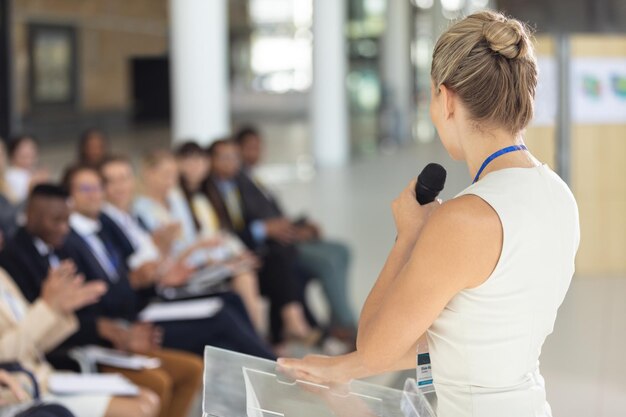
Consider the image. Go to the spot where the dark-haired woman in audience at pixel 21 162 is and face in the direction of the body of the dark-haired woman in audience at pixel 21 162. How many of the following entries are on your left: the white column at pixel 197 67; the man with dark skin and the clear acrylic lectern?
1

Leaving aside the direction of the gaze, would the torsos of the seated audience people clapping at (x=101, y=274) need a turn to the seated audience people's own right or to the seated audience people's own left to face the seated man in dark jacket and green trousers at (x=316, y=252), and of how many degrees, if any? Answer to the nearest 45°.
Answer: approximately 90° to the seated audience people's own left

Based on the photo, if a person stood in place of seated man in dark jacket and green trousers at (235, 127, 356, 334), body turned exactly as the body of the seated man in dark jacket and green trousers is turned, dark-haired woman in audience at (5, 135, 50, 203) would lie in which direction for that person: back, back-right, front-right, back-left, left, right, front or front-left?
back

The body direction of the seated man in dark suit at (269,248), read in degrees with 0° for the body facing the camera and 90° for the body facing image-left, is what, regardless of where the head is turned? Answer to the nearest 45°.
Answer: approximately 315°

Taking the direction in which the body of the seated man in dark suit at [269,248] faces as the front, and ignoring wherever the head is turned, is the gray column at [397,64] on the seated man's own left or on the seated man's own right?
on the seated man's own left

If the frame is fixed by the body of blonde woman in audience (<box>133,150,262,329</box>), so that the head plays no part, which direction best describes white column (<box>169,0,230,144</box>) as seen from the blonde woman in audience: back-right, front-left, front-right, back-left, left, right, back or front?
back-left

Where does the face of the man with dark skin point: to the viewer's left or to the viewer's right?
to the viewer's right

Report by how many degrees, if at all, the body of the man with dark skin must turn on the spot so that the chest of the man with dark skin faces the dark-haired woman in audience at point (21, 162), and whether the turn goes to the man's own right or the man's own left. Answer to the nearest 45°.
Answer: approximately 135° to the man's own left

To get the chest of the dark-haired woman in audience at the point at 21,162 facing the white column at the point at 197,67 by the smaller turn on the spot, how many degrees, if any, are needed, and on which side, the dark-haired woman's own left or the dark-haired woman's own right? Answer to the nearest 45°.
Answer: approximately 90° to the dark-haired woman's own left

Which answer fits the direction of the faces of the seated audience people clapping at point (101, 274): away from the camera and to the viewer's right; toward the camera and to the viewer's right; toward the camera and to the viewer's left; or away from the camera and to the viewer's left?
toward the camera and to the viewer's right

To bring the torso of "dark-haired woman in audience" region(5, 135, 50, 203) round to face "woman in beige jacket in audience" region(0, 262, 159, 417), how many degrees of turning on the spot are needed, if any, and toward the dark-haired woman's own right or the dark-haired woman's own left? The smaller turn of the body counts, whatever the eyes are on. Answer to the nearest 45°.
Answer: approximately 45° to the dark-haired woman's own right

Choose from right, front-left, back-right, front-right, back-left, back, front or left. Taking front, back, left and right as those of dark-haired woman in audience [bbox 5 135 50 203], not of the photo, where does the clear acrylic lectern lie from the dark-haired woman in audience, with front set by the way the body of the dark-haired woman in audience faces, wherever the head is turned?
front-right

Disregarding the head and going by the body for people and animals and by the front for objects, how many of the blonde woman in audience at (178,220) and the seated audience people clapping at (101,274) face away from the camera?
0
